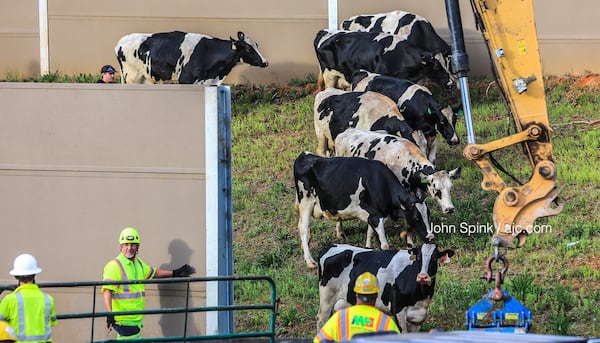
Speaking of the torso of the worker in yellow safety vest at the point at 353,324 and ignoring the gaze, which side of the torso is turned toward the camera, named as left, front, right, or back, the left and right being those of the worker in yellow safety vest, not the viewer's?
back

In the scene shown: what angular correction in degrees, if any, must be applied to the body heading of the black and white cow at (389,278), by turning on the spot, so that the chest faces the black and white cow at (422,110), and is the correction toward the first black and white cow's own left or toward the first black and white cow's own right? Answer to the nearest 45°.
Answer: approximately 135° to the first black and white cow's own left

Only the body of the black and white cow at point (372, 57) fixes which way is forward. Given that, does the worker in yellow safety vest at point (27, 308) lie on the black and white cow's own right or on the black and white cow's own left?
on the black and white cow's own right

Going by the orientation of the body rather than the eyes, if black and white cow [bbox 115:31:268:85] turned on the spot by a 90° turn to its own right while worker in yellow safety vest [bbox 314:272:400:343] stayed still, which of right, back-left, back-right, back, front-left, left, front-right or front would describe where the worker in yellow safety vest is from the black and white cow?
front

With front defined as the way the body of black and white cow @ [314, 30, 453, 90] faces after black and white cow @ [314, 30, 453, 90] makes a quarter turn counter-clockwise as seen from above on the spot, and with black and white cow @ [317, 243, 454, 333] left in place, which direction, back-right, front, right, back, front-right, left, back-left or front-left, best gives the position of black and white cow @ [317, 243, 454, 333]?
back

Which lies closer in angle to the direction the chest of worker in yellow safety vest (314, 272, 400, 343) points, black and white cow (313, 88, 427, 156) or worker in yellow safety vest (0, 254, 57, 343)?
the black and white cow

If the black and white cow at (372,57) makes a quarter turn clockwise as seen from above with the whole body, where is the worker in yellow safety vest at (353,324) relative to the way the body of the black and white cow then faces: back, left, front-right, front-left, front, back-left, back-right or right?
front

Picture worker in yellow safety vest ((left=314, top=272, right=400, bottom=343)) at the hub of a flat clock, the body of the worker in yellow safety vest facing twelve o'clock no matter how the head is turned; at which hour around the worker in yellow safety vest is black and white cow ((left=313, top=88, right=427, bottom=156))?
The black and white cow is roughly at 12 o'clock from the worker in yellow safety vest.

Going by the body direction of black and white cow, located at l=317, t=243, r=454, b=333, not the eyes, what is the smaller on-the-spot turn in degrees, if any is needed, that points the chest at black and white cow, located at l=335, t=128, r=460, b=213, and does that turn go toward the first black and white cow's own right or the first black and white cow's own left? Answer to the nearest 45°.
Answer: approximately 135° to the first black and white cow's own left

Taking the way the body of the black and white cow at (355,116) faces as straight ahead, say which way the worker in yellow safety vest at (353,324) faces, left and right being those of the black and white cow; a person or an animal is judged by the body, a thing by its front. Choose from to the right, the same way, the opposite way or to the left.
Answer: to the left

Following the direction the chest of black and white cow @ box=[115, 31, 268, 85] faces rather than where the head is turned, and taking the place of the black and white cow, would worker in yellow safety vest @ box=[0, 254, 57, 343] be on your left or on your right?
on your right

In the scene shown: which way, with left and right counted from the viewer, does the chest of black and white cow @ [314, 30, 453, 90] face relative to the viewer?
facing to the right of the viewer

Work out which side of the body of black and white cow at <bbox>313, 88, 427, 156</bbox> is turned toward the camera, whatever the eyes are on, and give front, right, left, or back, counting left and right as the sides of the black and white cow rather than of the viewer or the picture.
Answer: right

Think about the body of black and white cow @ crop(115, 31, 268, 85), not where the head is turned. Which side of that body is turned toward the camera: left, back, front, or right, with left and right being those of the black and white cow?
right

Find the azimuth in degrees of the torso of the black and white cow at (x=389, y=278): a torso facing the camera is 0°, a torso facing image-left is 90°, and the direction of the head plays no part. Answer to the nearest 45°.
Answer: approximately 315°
